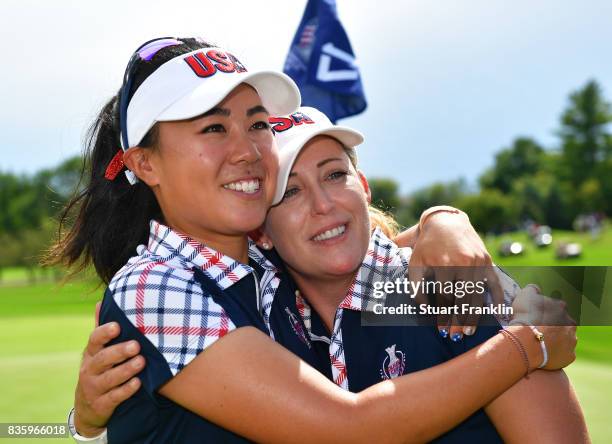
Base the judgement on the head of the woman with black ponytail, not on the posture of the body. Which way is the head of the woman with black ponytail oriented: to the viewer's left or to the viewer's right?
to the viewer's right

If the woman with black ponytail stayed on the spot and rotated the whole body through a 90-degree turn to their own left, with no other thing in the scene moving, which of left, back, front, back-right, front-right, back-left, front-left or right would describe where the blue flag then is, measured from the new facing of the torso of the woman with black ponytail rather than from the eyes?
front-left

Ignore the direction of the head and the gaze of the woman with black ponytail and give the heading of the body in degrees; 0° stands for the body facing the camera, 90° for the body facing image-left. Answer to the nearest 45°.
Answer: approximately 315°
